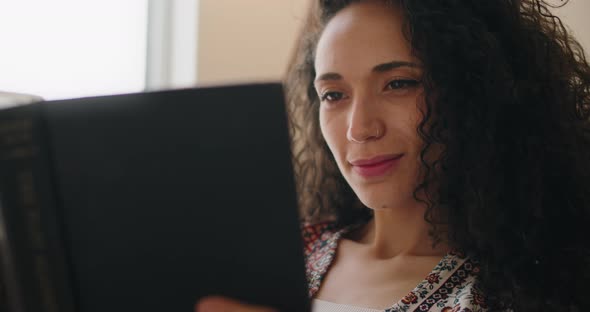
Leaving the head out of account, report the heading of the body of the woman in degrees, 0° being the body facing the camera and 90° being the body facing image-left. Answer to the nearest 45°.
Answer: approximately 45°
